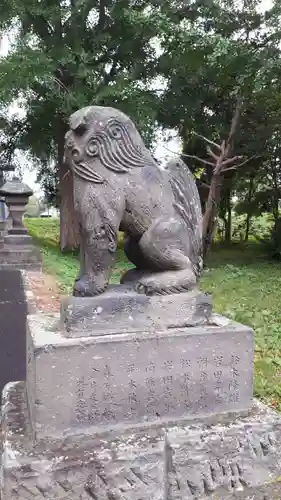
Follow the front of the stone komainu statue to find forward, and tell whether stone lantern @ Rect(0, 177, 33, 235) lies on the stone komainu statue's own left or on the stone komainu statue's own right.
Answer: on the stone komainu statue's own right

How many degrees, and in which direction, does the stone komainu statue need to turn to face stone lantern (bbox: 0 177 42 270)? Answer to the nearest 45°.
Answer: approximately 90° to its right

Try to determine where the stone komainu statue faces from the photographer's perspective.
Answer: facing to the left of the viewer

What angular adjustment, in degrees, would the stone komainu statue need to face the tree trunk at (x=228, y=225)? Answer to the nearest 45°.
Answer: approximately 90° to its right
